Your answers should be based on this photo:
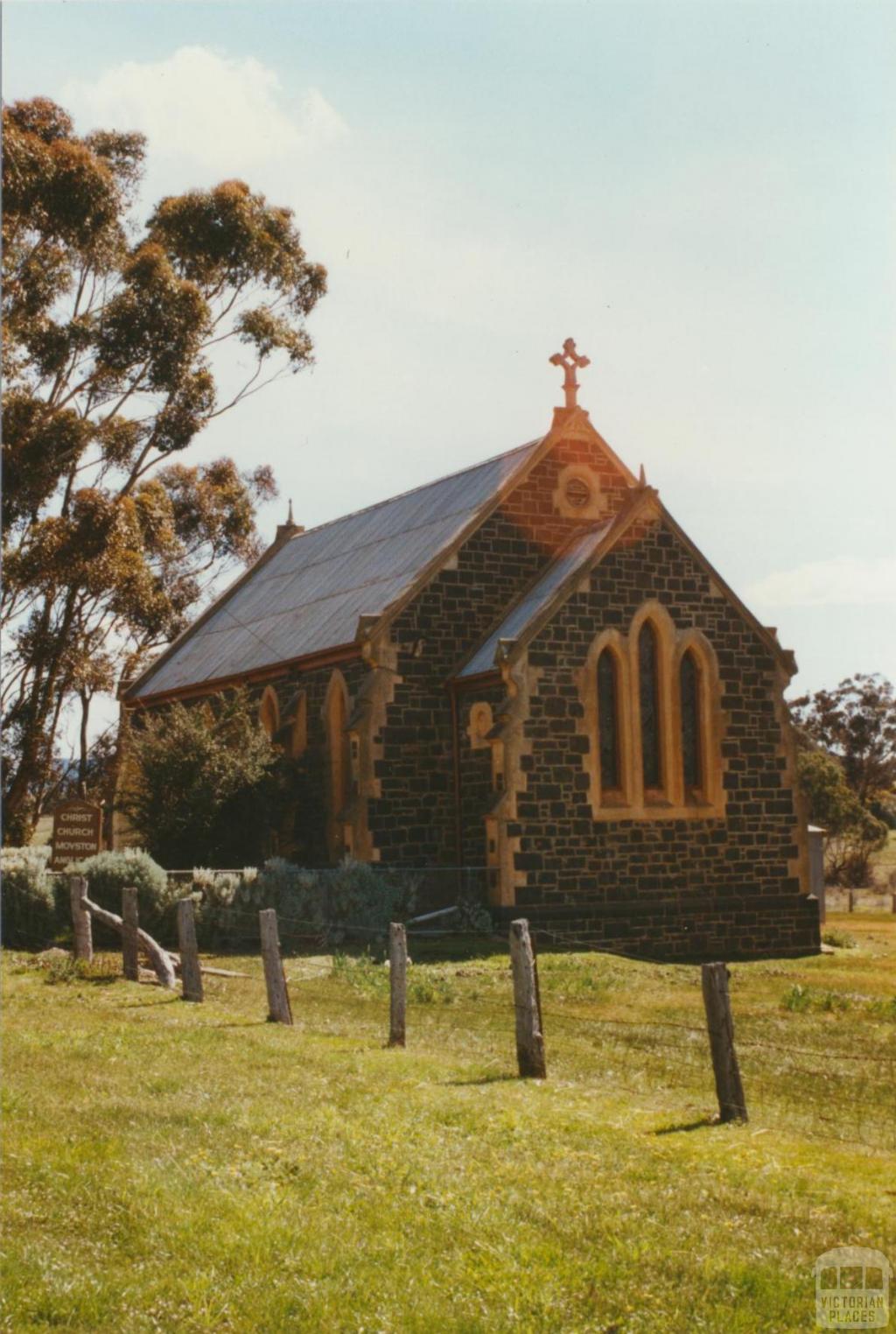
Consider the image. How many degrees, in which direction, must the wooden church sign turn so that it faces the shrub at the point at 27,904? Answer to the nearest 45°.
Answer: approximately 45° to its right

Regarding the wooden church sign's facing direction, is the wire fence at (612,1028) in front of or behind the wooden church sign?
in front

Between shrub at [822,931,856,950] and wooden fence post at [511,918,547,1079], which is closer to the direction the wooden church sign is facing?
the wooden fence post

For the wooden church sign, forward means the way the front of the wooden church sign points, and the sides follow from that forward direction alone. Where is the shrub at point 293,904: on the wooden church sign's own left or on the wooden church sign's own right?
on the wooden church sign's own left

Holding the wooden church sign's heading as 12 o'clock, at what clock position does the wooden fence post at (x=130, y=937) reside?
The wooden fence post is roughly at 12 o'clock from the wooden church sign.

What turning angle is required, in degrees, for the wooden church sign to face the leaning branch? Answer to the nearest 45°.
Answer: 0° — it already faces it

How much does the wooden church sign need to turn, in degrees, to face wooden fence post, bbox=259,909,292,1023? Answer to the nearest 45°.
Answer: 0° — it already faces it

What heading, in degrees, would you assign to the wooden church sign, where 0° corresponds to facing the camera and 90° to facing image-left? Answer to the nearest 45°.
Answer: approximately 0°

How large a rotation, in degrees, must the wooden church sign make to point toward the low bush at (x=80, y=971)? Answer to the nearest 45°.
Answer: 0° — it already faces it

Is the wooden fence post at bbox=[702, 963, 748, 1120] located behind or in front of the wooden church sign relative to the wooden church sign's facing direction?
in front

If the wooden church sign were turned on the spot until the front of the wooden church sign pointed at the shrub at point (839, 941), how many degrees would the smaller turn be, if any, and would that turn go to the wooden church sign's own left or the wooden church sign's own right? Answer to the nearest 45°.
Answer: approximately 90° to the wooden church sign's own left

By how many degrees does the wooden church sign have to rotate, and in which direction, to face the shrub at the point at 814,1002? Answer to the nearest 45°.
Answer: approximately 45° to its left
